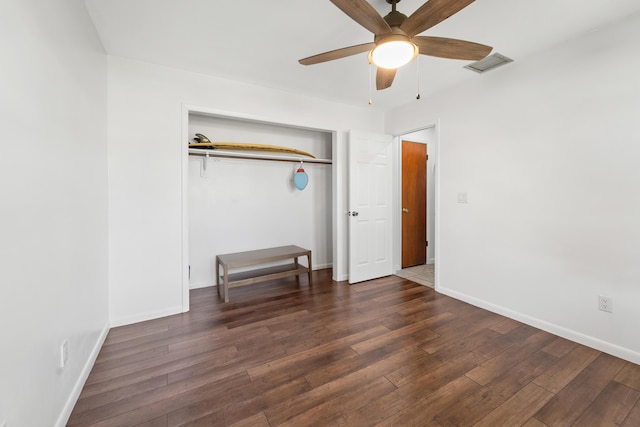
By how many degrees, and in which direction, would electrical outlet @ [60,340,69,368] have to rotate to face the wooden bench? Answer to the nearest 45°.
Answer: approximately 45° to its left

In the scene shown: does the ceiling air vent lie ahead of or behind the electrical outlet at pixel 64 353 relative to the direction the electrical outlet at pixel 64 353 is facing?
ahead

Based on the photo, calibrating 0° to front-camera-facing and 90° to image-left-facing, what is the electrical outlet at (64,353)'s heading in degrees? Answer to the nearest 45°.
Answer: approximately 270°

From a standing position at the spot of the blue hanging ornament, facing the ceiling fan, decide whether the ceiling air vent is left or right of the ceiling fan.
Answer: left

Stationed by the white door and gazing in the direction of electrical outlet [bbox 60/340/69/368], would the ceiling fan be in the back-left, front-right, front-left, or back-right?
front-left

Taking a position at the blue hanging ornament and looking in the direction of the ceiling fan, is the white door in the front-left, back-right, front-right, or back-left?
front-left

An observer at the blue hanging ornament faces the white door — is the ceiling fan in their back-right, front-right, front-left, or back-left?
front-right

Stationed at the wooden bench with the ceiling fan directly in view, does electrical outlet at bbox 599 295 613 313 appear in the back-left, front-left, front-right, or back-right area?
front-left

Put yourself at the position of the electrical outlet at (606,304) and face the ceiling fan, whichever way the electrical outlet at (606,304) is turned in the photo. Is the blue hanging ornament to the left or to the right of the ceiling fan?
right

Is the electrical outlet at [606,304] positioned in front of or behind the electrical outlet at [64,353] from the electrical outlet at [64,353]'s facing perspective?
in front

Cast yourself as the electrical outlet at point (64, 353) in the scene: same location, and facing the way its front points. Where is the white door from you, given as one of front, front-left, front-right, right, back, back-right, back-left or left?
front
